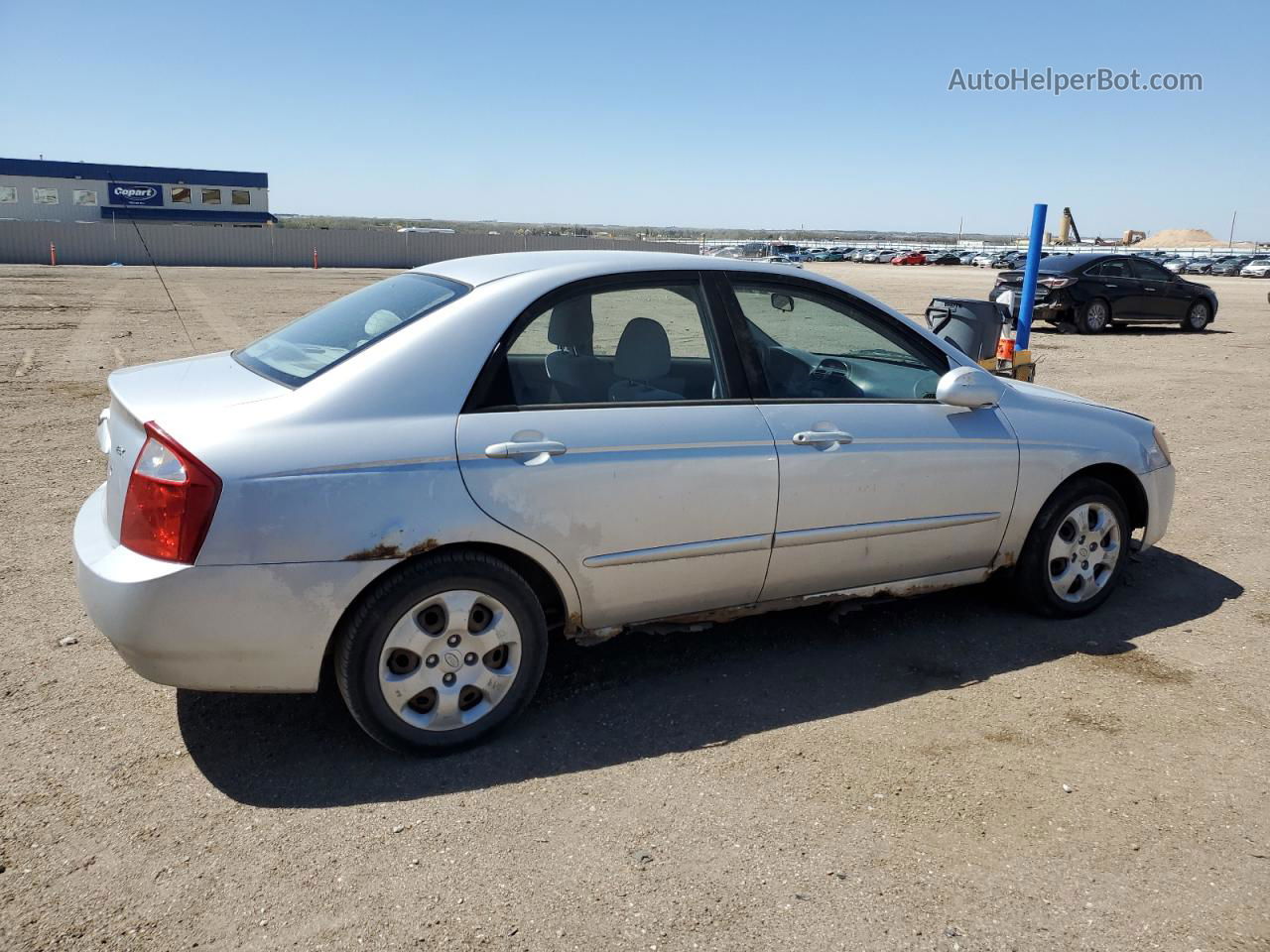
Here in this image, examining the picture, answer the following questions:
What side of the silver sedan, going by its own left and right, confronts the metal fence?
left

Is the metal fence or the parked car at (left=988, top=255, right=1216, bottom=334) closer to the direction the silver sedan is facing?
the parked car

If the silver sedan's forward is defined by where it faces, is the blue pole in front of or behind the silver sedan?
in front

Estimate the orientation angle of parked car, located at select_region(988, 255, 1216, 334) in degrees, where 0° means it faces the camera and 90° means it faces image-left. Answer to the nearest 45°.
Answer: approximately 225°

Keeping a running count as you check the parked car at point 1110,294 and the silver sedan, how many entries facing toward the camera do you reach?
0

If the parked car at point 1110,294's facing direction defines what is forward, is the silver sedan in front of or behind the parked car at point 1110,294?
behind

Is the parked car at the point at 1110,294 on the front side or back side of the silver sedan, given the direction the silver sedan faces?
on the front side

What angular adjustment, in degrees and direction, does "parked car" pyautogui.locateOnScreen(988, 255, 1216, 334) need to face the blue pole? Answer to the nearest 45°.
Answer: approximately 135° to its right

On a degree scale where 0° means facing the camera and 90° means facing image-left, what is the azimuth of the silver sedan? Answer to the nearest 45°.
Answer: approximately 225°

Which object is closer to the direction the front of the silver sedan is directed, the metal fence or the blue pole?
the blue pole
